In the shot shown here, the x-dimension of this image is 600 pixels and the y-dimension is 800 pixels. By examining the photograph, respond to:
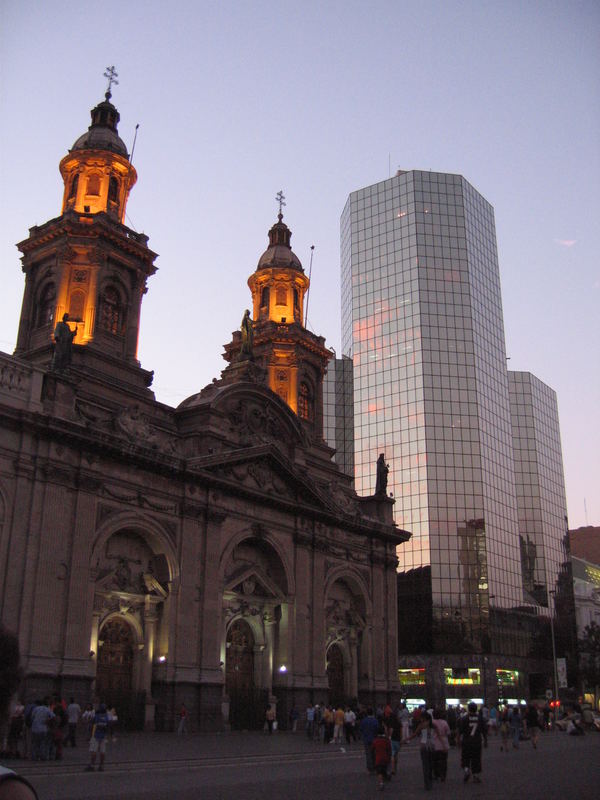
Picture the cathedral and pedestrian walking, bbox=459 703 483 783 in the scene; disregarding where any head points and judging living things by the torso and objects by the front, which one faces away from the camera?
the pedestrian walking

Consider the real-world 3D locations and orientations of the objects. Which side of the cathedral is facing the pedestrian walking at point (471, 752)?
front

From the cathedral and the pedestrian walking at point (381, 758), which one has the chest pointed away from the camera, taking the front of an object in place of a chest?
the pedestrian walking

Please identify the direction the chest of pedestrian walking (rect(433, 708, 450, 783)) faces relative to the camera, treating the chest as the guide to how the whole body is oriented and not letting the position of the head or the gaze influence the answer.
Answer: away from the camera

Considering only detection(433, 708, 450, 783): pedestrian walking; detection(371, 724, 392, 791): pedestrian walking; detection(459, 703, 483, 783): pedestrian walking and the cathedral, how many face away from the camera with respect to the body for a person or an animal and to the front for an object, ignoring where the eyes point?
3

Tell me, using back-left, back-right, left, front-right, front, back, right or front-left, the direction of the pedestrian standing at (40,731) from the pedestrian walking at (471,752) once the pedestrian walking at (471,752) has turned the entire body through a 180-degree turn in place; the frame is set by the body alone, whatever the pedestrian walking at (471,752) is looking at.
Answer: right

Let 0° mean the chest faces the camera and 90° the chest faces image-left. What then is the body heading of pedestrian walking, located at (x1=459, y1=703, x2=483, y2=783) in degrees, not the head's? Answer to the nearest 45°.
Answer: approximately 180°

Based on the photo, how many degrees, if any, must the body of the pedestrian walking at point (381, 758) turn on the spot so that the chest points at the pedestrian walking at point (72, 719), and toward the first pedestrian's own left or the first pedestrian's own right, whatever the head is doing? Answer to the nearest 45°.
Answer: approximately 45° to the first pedestrian's own left

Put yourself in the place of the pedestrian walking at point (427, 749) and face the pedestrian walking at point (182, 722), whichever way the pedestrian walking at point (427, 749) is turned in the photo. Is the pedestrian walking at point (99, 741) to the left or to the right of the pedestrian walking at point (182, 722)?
left

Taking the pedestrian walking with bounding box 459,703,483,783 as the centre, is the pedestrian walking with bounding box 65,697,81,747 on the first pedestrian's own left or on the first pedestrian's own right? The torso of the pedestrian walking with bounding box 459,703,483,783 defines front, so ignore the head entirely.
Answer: on the first pedestrian's own left

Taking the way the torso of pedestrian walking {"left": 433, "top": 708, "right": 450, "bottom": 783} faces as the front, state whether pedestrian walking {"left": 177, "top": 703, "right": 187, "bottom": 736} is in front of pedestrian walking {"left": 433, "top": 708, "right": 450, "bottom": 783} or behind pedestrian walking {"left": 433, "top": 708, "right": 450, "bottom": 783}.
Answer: in front

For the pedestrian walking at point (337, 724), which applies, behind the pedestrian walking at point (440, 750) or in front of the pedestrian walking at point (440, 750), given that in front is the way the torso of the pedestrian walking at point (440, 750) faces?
in front

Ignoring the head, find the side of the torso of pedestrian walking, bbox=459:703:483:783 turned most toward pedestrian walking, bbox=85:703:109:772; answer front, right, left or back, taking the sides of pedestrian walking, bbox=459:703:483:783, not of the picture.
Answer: left

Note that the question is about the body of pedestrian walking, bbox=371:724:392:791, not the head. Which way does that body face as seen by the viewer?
away from the camera
